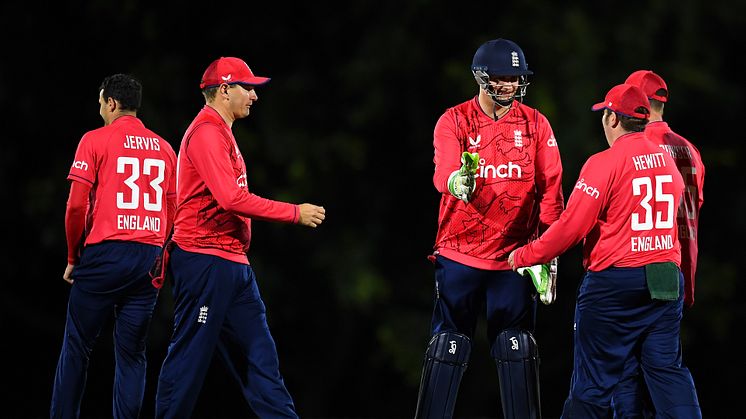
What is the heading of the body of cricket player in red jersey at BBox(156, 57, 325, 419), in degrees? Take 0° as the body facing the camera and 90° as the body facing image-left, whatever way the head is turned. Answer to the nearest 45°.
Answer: approximately 270°

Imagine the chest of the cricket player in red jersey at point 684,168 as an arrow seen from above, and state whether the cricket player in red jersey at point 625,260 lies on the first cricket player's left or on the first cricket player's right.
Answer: on the first cricket player's left

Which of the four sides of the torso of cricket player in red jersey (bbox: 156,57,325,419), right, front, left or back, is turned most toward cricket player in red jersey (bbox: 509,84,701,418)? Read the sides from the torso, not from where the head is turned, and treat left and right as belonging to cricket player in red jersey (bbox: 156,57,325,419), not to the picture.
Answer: front

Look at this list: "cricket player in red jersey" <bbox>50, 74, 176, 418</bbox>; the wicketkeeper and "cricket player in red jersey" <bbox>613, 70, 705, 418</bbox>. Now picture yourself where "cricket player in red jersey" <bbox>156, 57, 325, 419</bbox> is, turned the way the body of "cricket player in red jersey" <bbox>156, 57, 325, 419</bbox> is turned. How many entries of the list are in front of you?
2

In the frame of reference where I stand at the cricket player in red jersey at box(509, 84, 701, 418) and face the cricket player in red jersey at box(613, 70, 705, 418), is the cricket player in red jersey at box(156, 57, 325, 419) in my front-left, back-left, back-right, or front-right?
back-left

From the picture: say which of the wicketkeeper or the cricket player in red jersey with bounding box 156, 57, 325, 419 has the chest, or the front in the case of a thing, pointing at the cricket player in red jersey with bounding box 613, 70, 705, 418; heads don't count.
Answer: the cricket player in red jersey with bounding box 156, 57, 325, 419

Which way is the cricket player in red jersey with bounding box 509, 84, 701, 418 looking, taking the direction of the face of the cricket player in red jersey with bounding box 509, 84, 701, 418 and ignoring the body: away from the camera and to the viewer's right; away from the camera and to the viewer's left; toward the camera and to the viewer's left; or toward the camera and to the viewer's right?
away from the camera and to the viewer's left

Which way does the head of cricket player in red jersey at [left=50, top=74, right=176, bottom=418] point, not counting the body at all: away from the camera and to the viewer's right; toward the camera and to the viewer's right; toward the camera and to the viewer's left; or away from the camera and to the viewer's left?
away from the camera and to the viewer's left

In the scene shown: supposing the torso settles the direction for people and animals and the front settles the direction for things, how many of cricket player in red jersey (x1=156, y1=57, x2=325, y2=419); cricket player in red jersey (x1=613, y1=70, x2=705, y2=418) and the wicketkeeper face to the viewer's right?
1

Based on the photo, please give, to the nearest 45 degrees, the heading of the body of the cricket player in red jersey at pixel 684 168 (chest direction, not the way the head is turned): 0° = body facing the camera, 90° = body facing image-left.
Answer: approximately 135°
